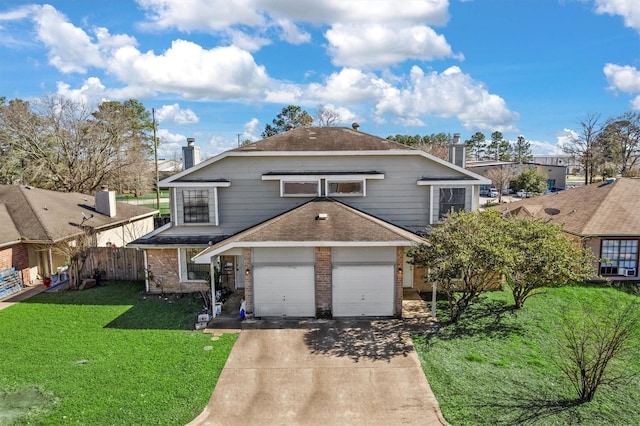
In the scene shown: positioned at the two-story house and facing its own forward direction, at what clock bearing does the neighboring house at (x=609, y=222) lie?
The neighboring house is roughly at 9 o'clock from the two-story house.

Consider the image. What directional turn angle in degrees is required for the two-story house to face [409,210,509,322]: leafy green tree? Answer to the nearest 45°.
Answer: approximately 45° to its left

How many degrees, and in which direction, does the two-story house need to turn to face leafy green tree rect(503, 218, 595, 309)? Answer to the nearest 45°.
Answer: approximately 45° to its left

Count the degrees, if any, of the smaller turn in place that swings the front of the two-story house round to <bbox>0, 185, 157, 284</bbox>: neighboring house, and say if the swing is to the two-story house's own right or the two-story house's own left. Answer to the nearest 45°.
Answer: approximately 90° to the two-story house's own right

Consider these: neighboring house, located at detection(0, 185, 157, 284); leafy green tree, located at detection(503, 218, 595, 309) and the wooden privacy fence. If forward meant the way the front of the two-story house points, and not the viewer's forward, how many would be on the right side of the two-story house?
2

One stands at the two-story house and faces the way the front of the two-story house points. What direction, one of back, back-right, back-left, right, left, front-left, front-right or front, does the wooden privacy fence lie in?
right

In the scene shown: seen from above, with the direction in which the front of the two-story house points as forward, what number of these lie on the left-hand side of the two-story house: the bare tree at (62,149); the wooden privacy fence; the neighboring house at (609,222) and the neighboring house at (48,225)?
1

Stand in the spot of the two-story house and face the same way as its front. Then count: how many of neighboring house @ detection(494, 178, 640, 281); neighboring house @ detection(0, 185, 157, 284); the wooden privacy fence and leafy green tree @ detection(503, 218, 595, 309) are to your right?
2

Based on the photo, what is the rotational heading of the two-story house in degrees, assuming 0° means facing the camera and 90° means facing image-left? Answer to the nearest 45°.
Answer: approximately 0°

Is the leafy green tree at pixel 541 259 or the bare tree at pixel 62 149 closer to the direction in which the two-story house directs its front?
the leafy green tree
